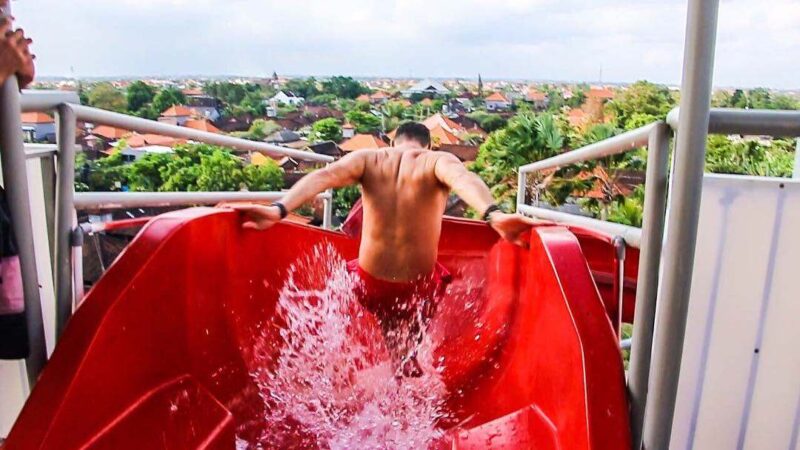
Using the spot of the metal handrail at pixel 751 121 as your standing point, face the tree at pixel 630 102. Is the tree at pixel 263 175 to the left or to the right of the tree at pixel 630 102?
left

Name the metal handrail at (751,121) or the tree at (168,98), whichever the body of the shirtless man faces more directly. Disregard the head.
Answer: the tree

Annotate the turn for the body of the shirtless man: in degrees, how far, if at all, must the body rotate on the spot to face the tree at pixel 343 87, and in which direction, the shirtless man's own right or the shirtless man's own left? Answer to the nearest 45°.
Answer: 0° — they already face it

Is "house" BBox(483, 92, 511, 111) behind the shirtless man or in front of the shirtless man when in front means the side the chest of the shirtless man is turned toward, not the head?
in front

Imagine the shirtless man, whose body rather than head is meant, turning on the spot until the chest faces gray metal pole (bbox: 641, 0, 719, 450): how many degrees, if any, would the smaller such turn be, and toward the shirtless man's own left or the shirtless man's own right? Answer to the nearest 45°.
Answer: approximately 180°

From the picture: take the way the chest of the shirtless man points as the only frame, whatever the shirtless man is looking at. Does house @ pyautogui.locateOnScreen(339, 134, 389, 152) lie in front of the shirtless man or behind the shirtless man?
in front

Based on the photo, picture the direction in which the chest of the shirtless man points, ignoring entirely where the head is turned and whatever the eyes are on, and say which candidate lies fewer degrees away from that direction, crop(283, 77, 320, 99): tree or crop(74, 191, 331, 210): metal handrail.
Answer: the tree

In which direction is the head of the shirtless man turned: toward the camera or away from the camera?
away from the camera

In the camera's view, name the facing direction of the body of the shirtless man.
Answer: away from the camera

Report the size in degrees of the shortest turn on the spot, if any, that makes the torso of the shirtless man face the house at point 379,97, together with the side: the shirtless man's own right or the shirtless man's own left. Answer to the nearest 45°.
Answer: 0° — they already face it

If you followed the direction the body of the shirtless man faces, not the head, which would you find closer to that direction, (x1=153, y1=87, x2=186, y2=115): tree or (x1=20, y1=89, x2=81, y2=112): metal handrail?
the tree
